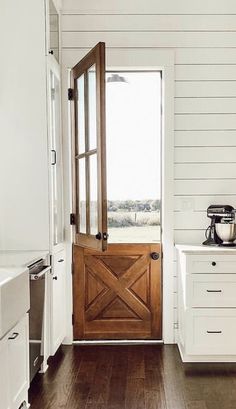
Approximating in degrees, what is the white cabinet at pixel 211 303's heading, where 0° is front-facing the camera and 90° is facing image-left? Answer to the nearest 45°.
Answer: approximately 0°

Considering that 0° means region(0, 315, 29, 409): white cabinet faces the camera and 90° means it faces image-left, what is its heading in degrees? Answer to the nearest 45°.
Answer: approximately 270°

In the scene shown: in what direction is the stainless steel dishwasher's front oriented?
to the viewer's right

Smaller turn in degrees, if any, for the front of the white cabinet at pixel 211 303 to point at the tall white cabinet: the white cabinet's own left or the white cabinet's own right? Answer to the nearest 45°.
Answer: approximately 90° to the white cabinet's own right
